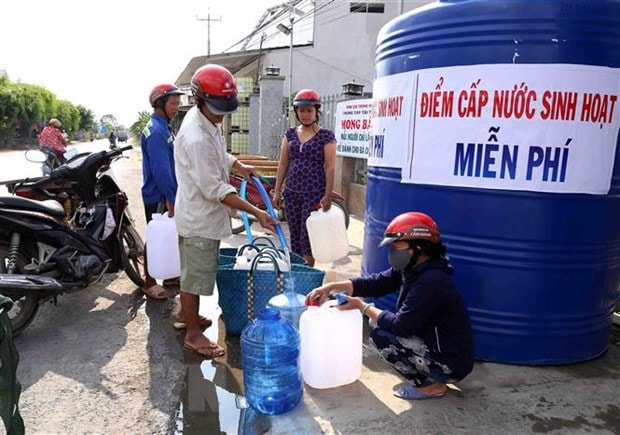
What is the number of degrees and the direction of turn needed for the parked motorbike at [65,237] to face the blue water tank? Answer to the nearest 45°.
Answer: approximately 90° to its right

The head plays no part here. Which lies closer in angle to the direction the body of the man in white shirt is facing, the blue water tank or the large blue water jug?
the blue water tank

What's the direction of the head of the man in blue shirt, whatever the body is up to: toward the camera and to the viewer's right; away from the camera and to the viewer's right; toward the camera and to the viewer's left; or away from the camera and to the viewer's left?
toward the camera and to the viewer's right

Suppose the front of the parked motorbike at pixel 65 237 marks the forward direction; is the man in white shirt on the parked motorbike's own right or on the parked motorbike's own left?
on the parked motorbike's own right

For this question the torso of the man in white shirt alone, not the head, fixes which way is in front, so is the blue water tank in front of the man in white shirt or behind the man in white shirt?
in front

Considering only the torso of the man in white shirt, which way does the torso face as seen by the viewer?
to the viewer's right
